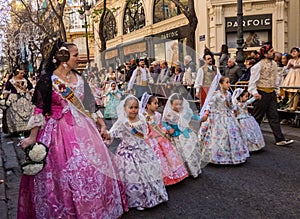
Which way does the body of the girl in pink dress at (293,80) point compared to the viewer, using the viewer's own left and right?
facing the viewer and to the left of the viewer

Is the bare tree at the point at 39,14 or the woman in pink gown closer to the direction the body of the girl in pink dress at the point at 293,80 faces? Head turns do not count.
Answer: the woman in pink gown

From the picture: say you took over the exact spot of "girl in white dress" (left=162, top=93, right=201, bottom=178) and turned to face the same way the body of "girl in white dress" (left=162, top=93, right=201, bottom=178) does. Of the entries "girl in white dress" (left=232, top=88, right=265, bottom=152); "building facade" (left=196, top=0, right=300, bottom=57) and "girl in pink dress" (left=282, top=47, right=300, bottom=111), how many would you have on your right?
0

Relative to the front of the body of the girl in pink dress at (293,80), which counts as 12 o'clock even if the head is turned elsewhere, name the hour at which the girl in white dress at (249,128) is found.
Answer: The girl in white dress is roughly at 11 o'clock from the girl in pink dress.

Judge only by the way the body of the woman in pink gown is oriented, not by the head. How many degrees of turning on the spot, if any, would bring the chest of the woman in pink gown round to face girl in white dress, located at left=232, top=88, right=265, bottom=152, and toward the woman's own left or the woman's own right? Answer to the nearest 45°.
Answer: approximately 90° to the woman's own left

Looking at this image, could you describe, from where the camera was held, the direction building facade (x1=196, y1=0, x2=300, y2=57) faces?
facing the viewer

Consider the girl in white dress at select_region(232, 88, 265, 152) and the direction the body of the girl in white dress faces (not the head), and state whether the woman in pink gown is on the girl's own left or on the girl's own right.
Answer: on the girl's own right

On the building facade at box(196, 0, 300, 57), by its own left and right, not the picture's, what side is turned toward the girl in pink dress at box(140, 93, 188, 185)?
front

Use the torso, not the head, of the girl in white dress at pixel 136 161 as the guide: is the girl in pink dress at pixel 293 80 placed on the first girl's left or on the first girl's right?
on the first girl's left

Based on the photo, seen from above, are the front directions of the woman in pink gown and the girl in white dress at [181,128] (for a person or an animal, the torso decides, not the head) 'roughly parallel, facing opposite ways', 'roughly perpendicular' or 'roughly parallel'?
roughly parallel

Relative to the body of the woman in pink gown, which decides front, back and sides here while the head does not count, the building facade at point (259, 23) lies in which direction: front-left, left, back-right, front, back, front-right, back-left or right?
left

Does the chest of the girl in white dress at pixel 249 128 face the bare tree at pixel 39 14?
no

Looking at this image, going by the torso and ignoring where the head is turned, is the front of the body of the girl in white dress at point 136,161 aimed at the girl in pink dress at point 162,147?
no

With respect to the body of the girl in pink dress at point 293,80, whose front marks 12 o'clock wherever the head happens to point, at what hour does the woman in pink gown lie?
The woman in pink gown is roughly at 11 o'clock from the girl in pink dress.
